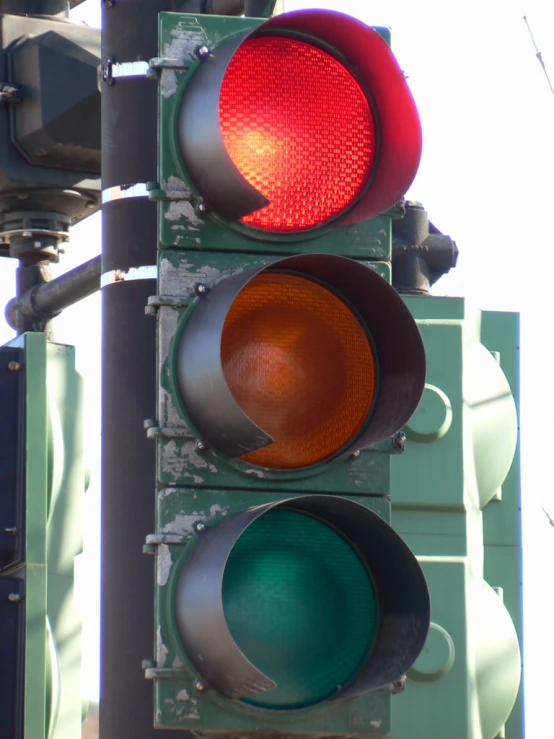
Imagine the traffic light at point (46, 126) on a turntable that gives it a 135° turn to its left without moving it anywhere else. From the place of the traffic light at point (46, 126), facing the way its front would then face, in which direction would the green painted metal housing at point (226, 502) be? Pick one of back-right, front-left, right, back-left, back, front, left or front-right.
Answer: front-left

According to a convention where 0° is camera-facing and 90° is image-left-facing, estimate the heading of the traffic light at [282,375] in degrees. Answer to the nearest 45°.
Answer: approximately 0°

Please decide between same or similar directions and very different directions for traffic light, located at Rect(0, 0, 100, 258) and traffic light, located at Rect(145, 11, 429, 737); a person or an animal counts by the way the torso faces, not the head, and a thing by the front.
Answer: very different directions

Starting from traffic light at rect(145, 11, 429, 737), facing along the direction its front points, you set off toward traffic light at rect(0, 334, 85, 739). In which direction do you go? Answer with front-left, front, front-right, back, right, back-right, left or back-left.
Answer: back-right
